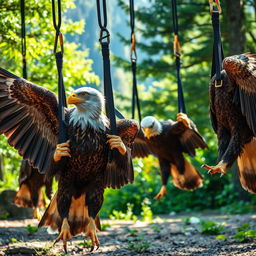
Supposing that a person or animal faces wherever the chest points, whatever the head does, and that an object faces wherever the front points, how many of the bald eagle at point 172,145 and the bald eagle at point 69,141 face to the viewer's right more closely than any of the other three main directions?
0

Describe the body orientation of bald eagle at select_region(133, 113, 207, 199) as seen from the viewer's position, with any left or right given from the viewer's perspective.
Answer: facing the viewer and to the left of the viewer

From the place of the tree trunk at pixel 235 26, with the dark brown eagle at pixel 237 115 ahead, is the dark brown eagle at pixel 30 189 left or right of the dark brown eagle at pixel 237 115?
right

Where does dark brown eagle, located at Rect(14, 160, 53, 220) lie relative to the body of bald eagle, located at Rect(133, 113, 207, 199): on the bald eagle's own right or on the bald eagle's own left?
on the bald eagle's own right

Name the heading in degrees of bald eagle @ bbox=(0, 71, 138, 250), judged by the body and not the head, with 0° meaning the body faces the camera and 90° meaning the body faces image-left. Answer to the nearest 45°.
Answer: approximately 0°

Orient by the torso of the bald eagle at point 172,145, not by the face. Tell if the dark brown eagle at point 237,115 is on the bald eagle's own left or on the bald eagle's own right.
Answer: on the bald eagle's own left

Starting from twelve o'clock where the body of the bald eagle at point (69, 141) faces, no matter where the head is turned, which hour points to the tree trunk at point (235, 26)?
The tree trunk is roughly at 7 o'clock from the bald eagle.

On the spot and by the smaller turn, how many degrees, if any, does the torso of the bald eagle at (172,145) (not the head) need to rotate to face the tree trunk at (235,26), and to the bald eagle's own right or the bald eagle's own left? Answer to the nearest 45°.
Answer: approximately 135° to the bald eagle's own right

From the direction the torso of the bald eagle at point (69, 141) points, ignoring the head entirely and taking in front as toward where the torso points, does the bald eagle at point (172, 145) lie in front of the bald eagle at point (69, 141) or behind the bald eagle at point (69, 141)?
behind

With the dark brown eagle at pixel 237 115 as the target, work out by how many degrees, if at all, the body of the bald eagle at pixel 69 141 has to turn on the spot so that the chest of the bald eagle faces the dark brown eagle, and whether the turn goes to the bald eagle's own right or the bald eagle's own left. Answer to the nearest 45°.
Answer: approximately 90° to the bald eagle's own left

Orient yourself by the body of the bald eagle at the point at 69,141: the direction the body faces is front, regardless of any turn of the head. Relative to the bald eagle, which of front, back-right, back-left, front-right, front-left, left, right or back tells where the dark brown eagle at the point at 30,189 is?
back
